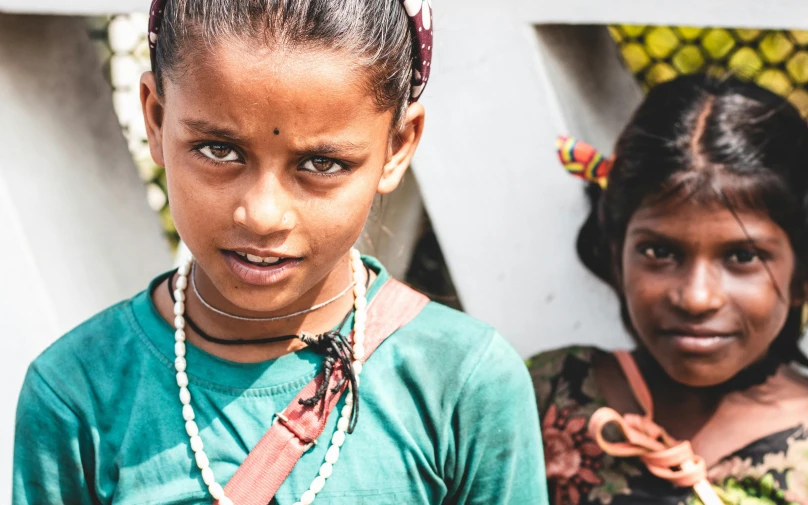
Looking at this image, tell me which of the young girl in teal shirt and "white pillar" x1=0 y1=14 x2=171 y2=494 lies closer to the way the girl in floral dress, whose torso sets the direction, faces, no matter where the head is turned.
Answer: the young girl in teal shirt

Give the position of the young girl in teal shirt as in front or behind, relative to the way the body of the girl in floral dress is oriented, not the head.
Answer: in front

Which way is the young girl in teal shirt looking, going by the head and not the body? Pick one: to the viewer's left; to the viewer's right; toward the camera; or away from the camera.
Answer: toward the camera

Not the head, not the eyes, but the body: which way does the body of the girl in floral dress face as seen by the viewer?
toward the camera

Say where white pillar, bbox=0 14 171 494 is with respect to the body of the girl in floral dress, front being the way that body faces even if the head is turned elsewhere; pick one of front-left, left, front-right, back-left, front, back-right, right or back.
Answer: right

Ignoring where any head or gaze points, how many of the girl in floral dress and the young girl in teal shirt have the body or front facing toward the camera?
2

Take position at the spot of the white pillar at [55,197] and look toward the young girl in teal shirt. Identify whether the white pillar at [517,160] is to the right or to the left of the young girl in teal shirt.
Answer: left

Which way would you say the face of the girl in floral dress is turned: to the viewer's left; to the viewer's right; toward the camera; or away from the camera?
toward the camera

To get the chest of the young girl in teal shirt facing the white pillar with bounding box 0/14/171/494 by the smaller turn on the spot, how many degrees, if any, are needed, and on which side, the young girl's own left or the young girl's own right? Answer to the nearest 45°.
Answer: approximately 135° to the young girl's own right

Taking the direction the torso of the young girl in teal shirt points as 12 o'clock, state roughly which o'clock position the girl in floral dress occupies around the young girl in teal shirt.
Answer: The girl in floral dress is roughly at 8 o'clock from the young girl in teal shirt.

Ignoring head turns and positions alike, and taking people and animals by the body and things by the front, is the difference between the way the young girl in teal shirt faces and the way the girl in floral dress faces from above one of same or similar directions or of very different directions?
same or similar directions

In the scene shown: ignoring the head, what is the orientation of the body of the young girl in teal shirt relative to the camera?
toward the camera

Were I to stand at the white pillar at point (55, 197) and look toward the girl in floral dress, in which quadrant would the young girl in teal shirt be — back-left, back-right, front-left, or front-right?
front-right
